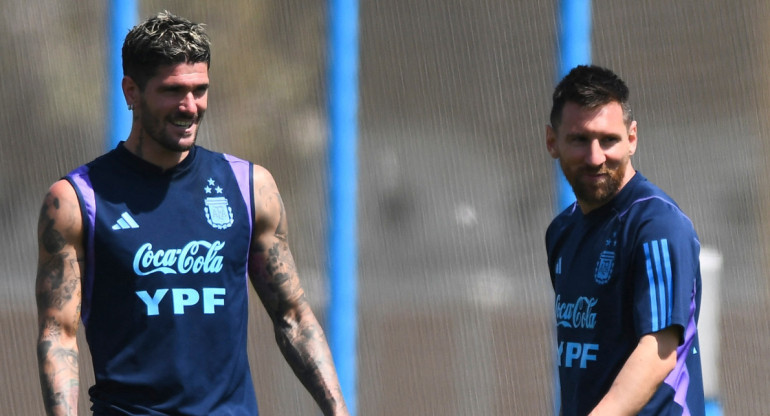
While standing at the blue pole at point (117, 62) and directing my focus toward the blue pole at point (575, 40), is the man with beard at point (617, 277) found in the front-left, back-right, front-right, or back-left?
front-right

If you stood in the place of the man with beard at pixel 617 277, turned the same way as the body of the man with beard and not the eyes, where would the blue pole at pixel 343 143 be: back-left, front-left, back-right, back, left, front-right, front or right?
right

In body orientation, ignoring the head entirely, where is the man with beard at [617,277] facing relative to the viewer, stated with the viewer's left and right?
facing the viewer and to the left of the viewer

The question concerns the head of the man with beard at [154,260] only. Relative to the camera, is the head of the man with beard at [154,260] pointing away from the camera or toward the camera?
toward the camera

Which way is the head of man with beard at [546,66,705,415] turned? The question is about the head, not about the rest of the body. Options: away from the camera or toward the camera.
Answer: toward the camera

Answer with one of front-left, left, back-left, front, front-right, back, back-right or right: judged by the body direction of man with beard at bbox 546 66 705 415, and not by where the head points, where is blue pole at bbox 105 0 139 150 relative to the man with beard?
right

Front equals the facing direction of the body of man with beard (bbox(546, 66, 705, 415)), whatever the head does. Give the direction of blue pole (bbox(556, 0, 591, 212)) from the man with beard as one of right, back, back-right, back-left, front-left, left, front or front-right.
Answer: back-right

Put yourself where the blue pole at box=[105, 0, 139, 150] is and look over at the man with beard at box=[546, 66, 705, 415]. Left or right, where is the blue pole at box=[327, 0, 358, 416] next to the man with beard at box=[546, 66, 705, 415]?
left

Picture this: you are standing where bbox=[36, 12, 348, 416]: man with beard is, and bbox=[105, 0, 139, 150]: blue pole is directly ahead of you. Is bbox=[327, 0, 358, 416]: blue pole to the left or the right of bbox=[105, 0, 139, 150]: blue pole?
right

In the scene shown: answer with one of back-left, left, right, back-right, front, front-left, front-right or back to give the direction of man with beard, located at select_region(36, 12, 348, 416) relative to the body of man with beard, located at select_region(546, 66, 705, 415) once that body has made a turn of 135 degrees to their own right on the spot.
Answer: left
